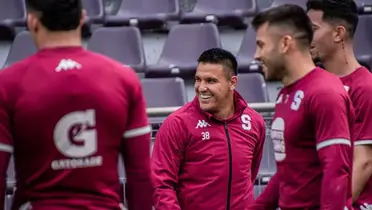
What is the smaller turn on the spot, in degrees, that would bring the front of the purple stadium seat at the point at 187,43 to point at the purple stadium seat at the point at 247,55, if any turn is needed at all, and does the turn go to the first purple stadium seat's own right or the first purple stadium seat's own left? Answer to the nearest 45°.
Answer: approximately 135° to the first purple stadium seat's own left

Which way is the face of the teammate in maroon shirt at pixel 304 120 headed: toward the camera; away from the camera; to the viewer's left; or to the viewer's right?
to the viewer's left

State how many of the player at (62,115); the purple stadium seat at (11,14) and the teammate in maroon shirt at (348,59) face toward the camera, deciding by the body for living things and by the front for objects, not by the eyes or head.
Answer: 1

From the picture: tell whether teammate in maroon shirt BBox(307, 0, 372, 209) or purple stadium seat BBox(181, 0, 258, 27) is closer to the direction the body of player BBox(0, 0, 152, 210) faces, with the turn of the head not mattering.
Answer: the purple stadium seat

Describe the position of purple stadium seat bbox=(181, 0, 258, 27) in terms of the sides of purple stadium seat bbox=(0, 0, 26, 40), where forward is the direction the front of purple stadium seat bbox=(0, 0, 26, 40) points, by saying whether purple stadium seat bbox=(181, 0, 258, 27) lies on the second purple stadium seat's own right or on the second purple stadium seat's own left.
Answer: on the second purple stadium seat's own left

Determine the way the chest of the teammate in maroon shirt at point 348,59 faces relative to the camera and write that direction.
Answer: to the viewer's left

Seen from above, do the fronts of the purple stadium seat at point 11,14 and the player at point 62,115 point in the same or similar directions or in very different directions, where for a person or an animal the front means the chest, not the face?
very different directions

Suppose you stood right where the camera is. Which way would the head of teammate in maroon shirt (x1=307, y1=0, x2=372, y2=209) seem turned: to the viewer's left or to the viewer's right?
to the viewer's left

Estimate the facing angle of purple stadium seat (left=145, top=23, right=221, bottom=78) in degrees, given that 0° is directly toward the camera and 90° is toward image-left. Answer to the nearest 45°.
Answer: approximately 45°

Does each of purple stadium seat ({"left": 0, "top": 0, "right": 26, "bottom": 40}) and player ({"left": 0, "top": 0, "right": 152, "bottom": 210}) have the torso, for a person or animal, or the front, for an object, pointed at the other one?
yes

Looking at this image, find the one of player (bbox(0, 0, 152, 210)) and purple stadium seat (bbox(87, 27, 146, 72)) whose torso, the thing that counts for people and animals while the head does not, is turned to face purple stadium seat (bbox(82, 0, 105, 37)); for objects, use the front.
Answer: the player

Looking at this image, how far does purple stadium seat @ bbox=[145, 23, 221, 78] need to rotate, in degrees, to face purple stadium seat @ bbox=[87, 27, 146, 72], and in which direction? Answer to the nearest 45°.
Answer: approximately 45° to its right
